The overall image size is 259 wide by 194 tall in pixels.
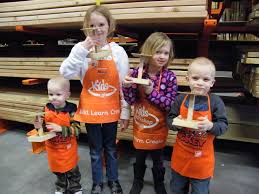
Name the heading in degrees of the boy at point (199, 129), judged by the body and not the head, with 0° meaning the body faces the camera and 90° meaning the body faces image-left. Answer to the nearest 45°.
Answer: approximately 0°

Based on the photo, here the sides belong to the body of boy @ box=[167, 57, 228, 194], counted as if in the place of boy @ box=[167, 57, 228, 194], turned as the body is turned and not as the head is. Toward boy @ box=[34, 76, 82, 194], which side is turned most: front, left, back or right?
right

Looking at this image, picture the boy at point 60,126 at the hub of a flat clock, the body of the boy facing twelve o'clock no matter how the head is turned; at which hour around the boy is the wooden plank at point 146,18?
The wooden plank is roughly at 7 o'clock from the boy.

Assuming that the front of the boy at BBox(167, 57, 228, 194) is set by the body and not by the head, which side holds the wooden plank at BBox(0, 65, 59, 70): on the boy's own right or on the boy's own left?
on the boy's own right

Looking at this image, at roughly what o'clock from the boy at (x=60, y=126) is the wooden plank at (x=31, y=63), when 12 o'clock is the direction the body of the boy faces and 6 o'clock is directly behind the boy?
The wooden plank is roughly at 4 o'clock from the boy.

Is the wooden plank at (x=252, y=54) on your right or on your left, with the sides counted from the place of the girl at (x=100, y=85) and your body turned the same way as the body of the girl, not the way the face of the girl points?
on your left

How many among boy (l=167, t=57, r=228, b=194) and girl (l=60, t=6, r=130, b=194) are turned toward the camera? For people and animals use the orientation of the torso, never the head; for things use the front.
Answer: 2

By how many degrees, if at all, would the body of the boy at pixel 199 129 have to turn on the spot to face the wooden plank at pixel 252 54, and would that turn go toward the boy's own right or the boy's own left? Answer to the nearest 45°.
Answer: approximately 135° to the boy's own left

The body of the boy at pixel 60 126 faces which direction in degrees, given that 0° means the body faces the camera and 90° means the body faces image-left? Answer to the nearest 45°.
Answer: approximately 45°
